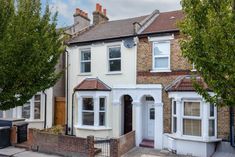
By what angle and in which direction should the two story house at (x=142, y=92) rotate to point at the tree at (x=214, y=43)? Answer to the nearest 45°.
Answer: approximately 45° to its left

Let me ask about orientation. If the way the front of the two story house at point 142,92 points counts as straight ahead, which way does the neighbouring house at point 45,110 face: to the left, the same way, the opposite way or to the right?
the same way

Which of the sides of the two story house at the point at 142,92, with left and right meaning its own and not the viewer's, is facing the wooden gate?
right

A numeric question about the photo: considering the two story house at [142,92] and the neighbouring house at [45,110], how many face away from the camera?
0

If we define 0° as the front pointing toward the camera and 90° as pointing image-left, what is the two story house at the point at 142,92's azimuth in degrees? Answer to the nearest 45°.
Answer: approximately 45°

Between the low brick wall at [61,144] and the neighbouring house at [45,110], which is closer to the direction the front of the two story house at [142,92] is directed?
the low brick wall

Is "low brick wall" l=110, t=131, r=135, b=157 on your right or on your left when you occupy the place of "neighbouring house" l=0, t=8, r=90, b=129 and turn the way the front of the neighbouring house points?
on your left

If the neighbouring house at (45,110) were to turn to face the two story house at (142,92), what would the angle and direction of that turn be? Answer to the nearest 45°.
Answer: approximately 90° to its left

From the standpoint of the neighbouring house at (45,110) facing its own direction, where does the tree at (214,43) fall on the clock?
The tree is roughly at 10 o'clock from the neighbouring house.
